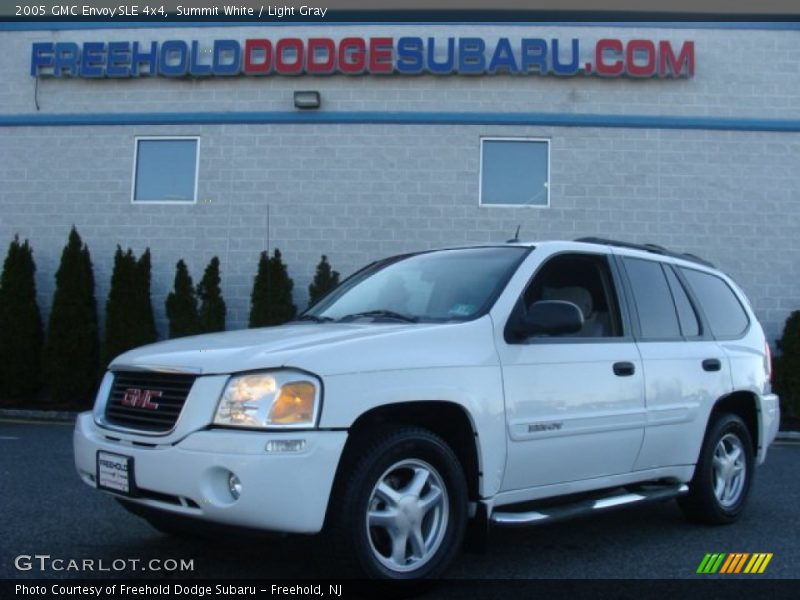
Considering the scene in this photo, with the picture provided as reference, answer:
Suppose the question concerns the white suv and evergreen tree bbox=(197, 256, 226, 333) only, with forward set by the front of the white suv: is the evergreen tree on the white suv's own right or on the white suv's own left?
on the white suv's own right

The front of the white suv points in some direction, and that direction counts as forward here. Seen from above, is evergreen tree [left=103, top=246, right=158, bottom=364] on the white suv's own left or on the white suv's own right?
on the white suv's own right

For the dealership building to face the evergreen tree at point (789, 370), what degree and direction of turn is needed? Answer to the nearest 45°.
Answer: approximately 90° to its left

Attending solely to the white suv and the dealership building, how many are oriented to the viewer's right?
0

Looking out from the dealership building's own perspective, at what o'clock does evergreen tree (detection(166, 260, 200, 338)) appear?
The evergreen tree is roughly at 3 o'clock from the dealership building.

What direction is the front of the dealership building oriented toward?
toward the camera

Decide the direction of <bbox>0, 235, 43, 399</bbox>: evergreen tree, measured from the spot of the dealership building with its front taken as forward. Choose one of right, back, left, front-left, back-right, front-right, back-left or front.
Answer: right

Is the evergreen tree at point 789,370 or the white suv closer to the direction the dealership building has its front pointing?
the white suv

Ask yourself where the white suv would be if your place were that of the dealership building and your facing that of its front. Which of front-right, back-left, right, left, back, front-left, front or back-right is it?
front

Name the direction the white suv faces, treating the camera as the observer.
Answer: facing the viewer and to the left of the viewer
